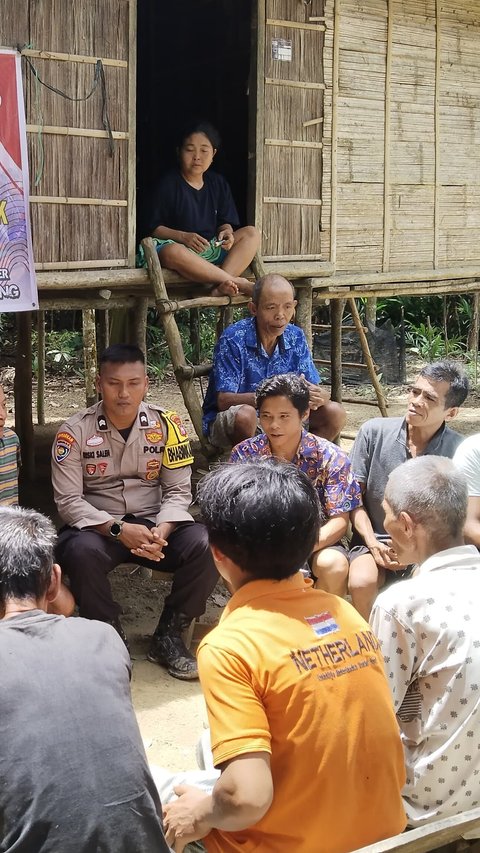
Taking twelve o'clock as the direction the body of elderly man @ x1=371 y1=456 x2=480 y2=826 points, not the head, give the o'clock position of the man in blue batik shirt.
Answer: The man in blue batik shirt is roughly at 1 o'clock from the elderly man.

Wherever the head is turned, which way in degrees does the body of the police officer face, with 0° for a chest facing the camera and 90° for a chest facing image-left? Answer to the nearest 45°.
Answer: approximately 0°

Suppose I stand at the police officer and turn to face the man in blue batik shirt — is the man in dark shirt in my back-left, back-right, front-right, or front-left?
back-right

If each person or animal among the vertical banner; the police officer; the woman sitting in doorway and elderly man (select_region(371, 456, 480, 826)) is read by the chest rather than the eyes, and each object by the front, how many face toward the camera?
3

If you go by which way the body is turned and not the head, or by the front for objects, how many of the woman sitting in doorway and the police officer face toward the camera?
2

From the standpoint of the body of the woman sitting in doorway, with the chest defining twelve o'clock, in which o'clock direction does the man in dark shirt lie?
The man in dark shirt is roughly at 12 o'clock from the woman sitting in doorway.

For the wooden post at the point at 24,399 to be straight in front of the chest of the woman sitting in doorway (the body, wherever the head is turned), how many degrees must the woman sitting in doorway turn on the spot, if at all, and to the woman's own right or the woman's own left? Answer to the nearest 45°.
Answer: approximately 135° to the woman's own right

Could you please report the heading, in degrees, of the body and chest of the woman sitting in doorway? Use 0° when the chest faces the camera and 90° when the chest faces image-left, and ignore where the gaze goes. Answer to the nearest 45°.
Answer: approximately 0°

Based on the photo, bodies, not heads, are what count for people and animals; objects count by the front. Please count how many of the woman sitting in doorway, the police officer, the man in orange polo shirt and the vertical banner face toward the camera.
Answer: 3

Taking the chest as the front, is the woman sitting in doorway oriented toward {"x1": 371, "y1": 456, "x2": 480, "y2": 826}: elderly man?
yes
